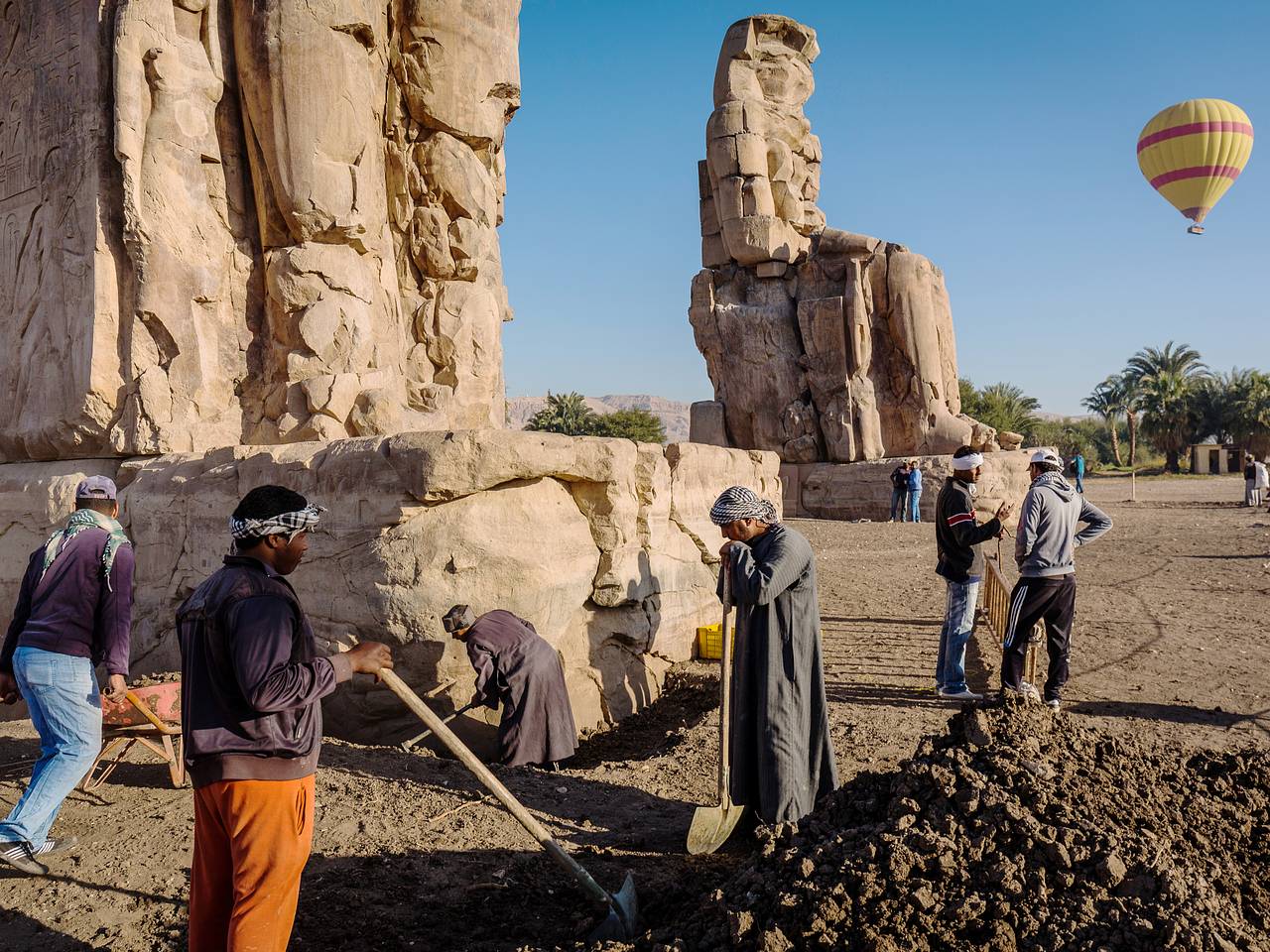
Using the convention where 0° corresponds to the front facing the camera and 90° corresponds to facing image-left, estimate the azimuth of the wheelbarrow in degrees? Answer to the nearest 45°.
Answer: approximately 225°

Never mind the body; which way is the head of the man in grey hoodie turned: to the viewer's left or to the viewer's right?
to the viewer's left

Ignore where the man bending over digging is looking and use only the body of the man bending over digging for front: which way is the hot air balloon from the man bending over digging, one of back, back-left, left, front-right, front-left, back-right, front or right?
back-right

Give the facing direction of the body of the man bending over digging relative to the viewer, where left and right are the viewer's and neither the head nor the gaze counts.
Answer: facing to the left of the viewer

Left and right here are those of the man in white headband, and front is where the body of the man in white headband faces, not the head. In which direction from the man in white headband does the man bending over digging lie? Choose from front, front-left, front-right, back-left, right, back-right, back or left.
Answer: back-right

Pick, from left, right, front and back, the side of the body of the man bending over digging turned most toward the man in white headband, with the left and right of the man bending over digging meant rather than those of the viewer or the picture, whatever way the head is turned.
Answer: back

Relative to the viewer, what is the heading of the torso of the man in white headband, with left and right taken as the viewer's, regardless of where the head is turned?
facing to the right of the viewer

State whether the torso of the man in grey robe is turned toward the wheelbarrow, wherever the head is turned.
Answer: yes

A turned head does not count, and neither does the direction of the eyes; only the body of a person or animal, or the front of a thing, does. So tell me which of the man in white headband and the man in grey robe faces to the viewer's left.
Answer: the man in grey robe

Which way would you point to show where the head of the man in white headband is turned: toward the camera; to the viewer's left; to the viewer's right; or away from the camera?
to the viewer's right

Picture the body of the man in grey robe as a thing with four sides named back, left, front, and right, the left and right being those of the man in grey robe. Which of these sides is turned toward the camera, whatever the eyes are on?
left

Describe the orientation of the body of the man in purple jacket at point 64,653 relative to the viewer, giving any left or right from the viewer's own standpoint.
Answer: facing away from the viewer and to the right of the viewer

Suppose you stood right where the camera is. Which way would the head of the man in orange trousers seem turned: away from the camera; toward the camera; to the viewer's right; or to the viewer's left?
to the viewer's right
